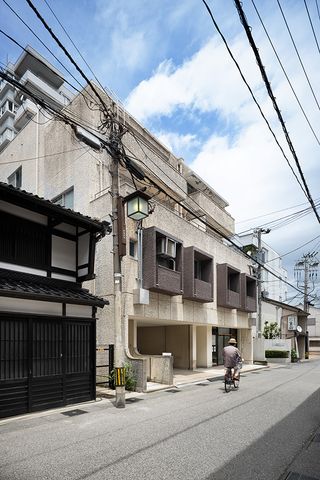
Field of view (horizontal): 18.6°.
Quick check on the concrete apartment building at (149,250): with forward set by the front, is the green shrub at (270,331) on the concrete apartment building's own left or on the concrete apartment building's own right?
on the concrete apartment building's own left

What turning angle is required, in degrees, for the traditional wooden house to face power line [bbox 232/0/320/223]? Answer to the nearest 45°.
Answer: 0° — it already faces it

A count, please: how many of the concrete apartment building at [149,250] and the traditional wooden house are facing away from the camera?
0

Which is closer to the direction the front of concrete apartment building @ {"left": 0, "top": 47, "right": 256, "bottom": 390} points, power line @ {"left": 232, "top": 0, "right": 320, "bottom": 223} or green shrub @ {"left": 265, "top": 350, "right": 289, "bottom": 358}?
the power line

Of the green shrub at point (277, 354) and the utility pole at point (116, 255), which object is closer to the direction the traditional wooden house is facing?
the utility pole

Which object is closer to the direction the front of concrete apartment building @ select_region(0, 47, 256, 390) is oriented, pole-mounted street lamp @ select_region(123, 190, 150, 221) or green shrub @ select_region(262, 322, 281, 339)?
the pole-mounted street lamp

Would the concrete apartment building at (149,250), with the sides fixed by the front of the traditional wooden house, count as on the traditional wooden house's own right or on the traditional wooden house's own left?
on the traditional wooden house's own left

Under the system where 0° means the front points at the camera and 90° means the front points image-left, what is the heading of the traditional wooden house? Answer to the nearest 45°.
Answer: approximately 315°

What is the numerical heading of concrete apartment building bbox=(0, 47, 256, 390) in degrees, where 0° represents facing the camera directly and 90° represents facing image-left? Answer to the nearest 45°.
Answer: approximately 315°

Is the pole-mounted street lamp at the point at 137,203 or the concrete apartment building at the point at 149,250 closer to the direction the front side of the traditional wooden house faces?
the pole-mounted street lamp

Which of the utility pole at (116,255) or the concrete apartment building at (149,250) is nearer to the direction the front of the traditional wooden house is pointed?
the utility pole
